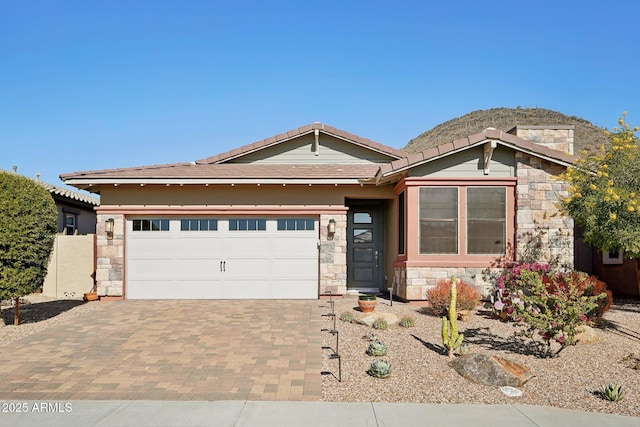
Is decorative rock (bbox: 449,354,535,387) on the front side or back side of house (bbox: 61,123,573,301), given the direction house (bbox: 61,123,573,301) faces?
on the front side

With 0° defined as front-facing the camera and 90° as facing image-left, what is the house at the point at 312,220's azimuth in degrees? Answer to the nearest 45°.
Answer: approximately 0°

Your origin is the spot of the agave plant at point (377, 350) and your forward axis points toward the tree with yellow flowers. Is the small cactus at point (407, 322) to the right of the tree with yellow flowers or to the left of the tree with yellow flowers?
left

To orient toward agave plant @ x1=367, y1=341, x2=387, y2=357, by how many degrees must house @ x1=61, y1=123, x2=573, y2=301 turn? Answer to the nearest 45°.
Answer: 0° — it already faces it

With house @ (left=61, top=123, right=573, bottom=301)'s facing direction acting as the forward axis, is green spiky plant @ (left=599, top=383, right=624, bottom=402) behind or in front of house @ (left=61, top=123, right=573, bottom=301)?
in front

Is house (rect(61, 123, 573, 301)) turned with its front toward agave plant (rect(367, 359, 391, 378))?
yes

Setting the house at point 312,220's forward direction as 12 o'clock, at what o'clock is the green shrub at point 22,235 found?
The green shrub is roughly at 2 o'clock from the house.

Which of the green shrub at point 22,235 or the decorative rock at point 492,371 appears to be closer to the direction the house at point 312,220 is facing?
the decorative rock

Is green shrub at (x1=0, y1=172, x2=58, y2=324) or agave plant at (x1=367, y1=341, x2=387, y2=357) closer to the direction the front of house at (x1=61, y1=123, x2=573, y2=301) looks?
the agave plant

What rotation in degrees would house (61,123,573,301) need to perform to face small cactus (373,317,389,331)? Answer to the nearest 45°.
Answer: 0° — it already faces it

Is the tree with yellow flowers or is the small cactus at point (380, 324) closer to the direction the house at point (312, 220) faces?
the small cactus

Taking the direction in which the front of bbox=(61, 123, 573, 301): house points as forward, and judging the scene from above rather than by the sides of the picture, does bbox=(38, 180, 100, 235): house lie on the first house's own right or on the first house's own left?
on the first house's own right

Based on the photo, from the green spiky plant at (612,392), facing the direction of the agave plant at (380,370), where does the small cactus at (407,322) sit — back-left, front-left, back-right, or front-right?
front-right
